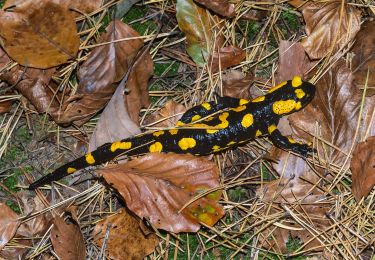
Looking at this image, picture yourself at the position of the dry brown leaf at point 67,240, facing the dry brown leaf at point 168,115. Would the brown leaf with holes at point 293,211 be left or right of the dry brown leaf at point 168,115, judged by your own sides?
right

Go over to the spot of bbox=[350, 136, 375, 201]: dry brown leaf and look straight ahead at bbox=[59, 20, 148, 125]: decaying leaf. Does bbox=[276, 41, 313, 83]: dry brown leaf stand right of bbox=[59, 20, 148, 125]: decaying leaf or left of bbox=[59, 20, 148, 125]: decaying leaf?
right

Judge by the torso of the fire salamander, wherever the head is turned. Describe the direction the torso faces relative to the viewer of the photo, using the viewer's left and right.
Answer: facing away from the viewer and to the right of the viewer

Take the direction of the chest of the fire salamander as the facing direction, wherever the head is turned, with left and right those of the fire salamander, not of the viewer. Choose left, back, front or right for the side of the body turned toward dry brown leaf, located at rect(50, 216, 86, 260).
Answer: back

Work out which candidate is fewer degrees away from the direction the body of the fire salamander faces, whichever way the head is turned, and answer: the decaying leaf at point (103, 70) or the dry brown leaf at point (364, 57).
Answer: the dry brown leaf
